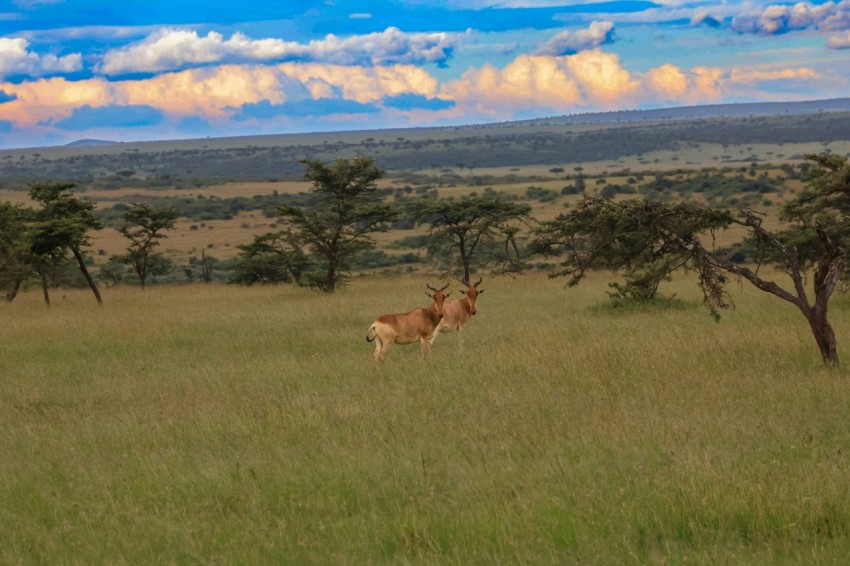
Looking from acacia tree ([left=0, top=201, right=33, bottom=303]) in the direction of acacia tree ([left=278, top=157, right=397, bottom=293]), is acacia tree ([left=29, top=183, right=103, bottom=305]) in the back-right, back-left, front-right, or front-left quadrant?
front-right

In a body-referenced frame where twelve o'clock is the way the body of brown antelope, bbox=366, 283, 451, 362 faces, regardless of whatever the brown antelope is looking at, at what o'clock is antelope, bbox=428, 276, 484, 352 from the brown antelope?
The antelope is roughly at 10 o'clock from the brown antelope.

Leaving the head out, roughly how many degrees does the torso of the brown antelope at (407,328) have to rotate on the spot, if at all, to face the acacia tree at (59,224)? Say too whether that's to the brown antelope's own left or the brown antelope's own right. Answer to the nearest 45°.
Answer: approximately 135° to the brown antelope's own left

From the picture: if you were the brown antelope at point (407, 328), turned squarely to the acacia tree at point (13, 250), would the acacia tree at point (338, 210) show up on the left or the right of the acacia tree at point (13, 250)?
right

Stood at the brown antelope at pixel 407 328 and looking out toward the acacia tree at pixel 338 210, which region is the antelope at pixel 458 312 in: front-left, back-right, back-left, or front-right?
front-right

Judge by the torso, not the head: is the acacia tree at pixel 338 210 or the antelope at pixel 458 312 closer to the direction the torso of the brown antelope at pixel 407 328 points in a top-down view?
the antelope

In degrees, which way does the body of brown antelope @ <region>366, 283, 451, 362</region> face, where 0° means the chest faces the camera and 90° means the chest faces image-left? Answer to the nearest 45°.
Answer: approximately 270°

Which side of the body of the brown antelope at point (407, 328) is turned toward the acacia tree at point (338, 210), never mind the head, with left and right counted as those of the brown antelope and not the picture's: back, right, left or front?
left

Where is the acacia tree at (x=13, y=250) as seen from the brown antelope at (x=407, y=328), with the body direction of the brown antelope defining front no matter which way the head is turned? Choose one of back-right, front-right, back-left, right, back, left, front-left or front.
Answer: back-left
